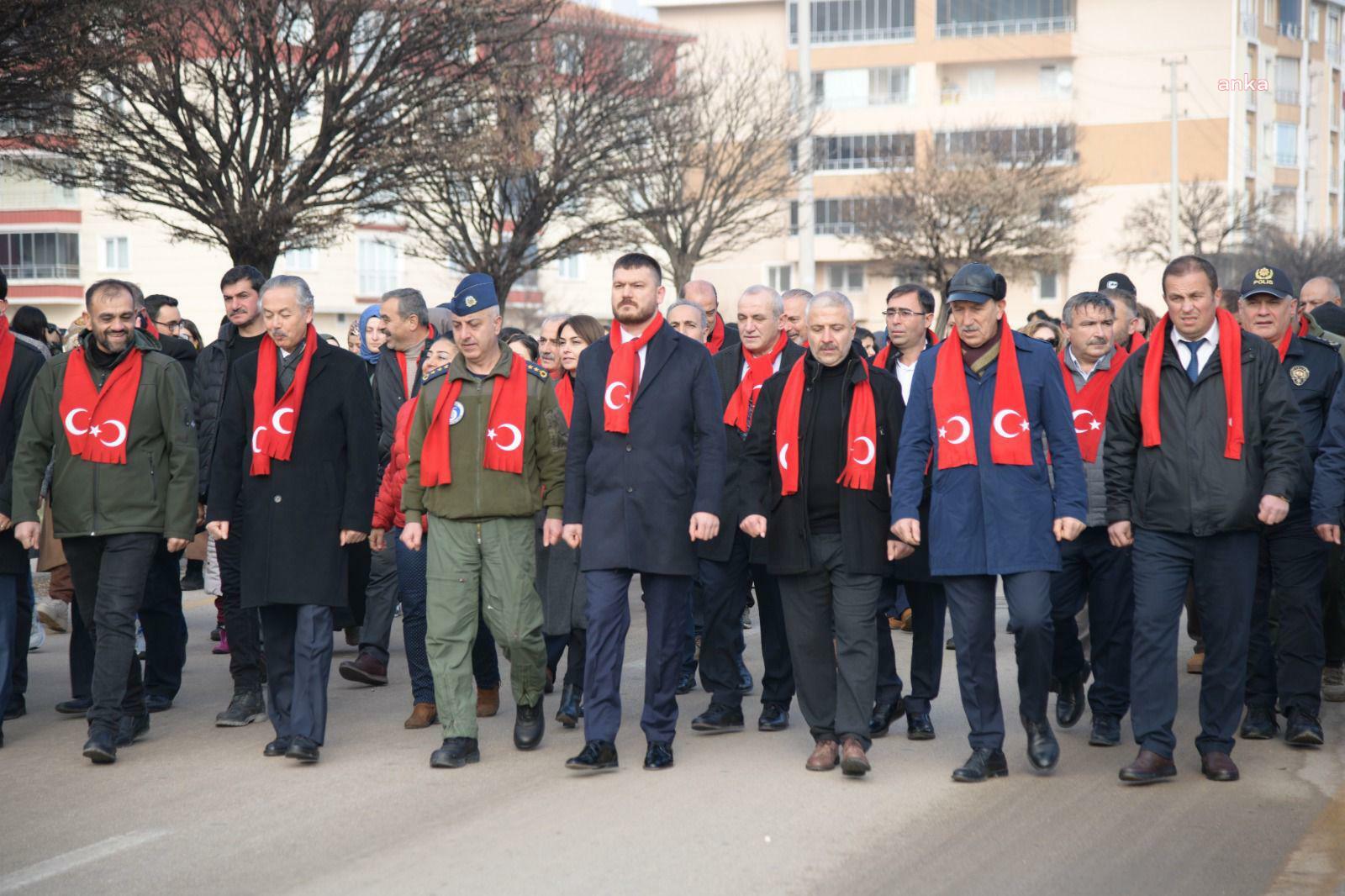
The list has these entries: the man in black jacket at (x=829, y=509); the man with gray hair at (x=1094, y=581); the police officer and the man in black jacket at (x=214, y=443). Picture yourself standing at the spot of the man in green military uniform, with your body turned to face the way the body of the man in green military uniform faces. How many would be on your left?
3

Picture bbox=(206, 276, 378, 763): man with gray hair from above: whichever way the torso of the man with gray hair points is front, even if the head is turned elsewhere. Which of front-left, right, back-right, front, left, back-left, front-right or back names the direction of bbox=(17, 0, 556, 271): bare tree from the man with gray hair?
back-right

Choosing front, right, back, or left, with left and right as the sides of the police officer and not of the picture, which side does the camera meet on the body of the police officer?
front

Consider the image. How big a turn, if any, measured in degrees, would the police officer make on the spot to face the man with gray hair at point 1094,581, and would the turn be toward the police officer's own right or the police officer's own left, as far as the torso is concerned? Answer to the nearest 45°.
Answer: approximately 90° to the police officer's own right

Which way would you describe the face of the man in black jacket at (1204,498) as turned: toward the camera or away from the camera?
toward the camera

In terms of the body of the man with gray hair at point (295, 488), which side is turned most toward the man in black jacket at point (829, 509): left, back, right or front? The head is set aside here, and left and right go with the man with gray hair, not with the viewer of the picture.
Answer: left

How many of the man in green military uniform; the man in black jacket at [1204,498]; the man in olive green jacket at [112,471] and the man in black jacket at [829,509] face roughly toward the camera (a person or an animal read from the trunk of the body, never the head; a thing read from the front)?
4

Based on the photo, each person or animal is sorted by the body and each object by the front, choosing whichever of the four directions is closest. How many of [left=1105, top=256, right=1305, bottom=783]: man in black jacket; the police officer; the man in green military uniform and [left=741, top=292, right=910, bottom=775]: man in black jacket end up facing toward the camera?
4

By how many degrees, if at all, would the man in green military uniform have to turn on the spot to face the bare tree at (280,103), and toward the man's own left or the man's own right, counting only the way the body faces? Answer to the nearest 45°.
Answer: approximately 180°

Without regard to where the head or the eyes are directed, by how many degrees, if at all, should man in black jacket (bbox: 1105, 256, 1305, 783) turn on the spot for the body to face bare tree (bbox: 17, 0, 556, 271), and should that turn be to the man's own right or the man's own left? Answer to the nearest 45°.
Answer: approximately 135° to the man's own right

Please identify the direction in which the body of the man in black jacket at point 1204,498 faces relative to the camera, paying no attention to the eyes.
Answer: toward the camera

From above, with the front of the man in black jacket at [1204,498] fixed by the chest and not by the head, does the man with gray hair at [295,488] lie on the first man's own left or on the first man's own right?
on the first man's own right

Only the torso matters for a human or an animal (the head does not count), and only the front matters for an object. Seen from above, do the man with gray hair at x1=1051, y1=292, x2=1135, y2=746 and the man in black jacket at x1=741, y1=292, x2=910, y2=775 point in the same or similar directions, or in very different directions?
same or similar directions

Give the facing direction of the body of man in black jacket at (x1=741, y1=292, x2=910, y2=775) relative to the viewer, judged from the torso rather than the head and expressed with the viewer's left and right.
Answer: facing the viewer

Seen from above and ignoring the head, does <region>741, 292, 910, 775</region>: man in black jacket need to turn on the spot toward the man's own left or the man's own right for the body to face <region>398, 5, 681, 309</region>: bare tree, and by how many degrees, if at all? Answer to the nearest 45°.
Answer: approximately 180°

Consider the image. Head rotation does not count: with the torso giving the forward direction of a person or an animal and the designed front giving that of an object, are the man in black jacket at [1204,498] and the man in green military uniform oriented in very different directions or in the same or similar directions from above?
same or similar directions

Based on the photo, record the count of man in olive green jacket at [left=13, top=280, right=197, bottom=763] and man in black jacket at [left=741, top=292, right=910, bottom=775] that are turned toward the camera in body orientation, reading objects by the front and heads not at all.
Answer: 2
